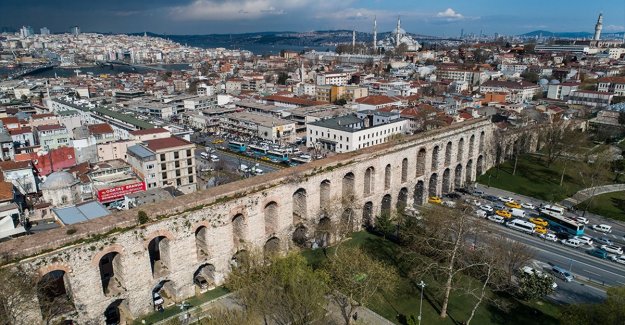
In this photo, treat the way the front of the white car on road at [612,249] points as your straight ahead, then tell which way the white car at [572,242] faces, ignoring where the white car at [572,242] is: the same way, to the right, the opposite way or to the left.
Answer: the same way

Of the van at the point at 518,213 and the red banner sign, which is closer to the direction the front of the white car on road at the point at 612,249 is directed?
the van

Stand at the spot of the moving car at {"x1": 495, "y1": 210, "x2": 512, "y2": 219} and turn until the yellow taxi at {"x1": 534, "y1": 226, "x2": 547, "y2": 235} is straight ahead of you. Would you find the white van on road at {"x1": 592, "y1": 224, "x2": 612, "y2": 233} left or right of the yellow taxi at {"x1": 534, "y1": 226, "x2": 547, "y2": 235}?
left

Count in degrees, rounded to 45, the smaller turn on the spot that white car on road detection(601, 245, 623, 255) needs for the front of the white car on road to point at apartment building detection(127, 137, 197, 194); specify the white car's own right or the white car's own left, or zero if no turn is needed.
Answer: approximately 45° to the white car's own left

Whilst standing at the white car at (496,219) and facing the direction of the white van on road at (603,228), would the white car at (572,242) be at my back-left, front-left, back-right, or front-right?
front-right

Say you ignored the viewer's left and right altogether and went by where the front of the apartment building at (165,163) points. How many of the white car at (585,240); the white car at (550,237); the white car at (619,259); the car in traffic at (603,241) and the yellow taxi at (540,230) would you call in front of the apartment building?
5

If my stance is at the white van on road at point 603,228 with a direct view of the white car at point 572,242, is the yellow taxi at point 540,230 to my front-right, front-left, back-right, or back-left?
front-right

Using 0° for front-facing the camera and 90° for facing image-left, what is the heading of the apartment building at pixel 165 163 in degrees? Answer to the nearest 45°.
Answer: approximately 315°

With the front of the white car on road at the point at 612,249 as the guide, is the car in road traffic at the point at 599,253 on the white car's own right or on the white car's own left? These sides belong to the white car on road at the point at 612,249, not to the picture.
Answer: on the white car's own left

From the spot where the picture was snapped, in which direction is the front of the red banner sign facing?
facing the viewer and to the right of the viewer

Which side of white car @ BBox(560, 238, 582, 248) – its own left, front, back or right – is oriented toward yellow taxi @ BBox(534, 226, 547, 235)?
front

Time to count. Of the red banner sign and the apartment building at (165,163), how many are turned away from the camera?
0
